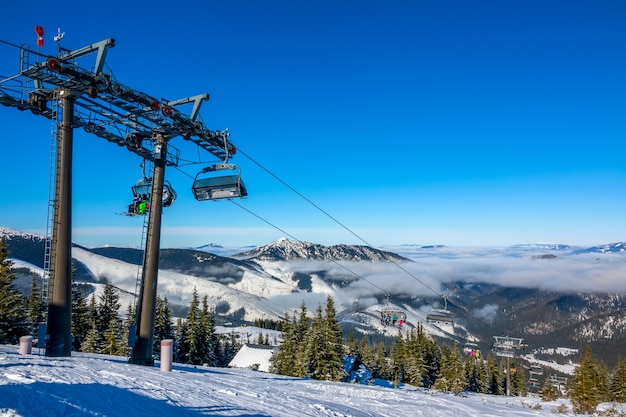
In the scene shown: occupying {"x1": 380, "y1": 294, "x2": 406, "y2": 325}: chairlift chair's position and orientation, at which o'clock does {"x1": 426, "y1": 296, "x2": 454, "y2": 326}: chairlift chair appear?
{"x1": 426, "y1": 296, "x2": 454, "y2": 326}: chairlift chair is roughly at 9 o'clock from {"x1": 380, "y1": 294, "x2": 406, "y2": 325}: chairlift chair.

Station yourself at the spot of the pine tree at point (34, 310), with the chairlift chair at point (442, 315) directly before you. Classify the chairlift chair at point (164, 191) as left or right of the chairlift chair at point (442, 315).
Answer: right

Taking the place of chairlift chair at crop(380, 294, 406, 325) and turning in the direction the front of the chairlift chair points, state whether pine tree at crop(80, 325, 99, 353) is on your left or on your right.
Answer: on your right

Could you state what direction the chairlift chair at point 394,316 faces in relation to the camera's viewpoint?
facing the viewer and to the left of the viewer

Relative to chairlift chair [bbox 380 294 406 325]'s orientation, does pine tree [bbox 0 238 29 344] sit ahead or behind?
ahead

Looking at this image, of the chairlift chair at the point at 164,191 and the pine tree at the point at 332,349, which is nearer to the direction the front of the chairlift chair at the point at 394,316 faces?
the chairlift chair
